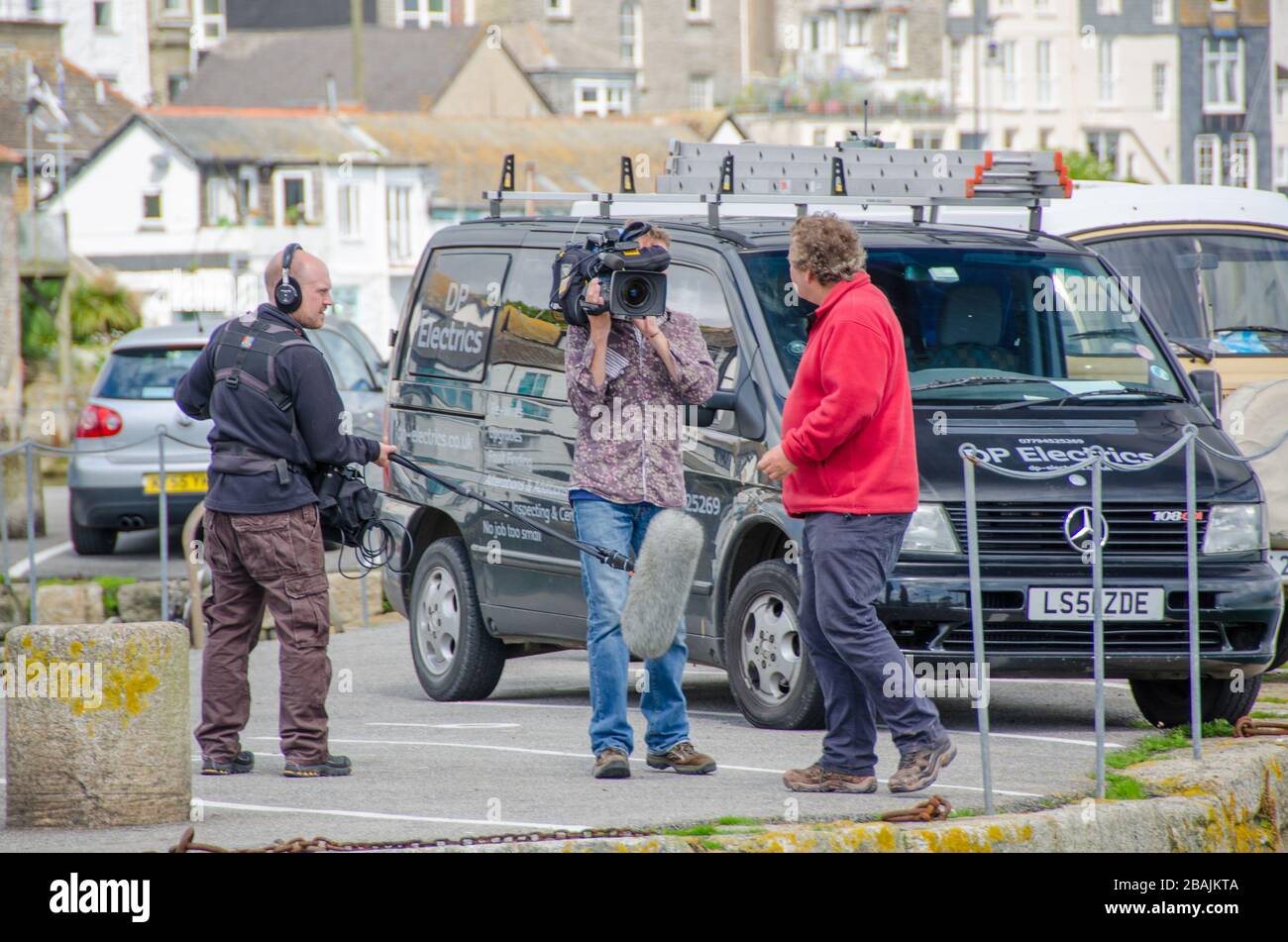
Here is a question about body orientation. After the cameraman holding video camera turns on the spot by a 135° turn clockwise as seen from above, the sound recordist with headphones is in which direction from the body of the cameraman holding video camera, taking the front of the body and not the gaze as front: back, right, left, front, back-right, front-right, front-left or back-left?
front-left

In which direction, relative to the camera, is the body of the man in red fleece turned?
to the viewer's left

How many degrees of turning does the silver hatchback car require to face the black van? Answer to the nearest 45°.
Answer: approximately 135° to its right

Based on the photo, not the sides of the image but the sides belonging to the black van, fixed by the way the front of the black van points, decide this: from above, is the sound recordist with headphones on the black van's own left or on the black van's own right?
on the black van's own right

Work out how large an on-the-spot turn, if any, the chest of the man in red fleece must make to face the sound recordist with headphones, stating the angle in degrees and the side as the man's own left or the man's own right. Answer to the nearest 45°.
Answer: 0° — they already face them

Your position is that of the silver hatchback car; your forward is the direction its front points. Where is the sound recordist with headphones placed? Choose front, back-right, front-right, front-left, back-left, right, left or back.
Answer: back-right

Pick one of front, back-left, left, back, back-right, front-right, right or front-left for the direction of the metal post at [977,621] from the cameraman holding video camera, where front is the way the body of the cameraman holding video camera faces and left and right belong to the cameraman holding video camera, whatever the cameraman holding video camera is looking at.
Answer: front-left

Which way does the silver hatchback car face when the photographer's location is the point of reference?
facing away from the viewer and to the right of the viewer

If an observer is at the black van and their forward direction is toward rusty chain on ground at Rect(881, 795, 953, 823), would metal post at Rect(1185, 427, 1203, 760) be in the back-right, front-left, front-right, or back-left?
front-left

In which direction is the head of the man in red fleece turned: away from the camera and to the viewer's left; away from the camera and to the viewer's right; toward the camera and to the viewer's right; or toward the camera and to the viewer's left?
away from the camera and to the viewer's left

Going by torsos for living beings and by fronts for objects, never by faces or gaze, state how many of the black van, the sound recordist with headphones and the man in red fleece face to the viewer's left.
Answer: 1

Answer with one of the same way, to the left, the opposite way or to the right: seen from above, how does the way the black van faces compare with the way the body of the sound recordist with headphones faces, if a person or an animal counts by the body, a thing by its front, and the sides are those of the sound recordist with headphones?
to the right

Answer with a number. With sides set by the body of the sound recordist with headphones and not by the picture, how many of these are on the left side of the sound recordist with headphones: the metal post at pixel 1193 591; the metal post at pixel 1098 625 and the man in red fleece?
0

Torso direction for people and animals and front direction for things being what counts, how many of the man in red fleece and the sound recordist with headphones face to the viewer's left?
1

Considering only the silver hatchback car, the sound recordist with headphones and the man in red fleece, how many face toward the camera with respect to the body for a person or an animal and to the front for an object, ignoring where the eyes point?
0

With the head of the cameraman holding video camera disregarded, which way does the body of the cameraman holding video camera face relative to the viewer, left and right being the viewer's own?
facing the viewer

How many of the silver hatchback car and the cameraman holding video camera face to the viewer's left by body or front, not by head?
0

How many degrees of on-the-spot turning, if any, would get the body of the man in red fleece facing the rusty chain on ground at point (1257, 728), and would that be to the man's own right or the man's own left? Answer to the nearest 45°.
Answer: approximately 135° to the man's own right
